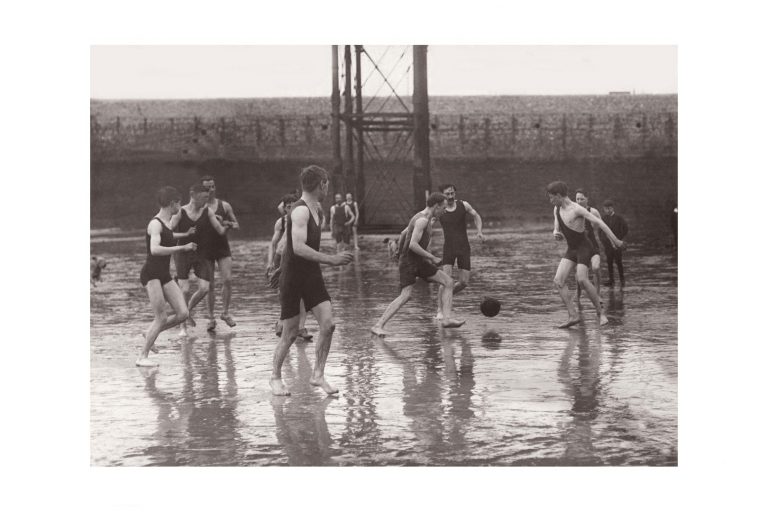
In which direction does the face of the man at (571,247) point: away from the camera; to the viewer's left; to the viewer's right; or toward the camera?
to the viewer's left

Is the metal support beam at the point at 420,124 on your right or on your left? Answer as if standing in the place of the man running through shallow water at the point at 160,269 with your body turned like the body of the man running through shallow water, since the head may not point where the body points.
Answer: on your left

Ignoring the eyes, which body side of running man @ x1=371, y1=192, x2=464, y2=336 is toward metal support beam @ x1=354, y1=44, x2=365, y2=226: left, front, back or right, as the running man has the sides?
left

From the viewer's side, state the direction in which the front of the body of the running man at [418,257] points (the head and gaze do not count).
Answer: to the viewer's right

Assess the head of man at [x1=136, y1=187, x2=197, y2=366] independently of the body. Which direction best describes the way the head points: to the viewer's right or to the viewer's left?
to the viewer's right

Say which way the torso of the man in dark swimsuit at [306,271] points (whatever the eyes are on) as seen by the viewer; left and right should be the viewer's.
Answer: facing to the right of the viewer

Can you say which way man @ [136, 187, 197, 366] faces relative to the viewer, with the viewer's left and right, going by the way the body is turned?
facing to the right of the viewer

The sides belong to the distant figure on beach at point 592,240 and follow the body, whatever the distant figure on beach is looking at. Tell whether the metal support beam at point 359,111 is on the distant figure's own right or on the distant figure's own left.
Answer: on the distant figure's own right

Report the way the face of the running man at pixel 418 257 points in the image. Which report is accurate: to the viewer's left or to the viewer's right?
to the viewer's right

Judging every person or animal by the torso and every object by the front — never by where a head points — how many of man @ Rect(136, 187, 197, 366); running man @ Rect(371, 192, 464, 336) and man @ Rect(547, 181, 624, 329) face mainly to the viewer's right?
2
